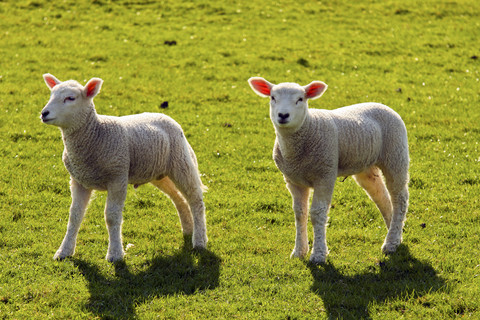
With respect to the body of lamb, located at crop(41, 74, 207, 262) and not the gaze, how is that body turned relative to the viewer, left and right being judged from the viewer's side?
facing the viewer and to the left of the viewer

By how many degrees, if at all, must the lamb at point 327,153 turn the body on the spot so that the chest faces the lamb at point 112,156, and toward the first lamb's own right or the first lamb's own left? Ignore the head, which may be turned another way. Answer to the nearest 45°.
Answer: approximately 45° to the first lamb's own right

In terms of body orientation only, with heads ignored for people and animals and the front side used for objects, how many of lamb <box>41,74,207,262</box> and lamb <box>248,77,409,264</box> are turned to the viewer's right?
0

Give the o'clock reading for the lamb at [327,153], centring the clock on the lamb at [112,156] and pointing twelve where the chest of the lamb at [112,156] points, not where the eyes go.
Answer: the lamb at [327,153] is roughly at 8 o'clock from the lamb at [112,156].
